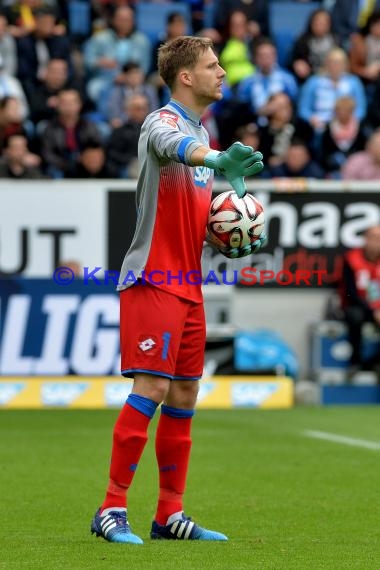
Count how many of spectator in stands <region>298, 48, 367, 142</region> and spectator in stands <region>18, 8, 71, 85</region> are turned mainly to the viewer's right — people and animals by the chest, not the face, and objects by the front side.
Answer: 0

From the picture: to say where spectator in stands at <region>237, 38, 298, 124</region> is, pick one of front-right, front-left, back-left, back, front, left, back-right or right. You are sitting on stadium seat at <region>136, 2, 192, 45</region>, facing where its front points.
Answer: front-left

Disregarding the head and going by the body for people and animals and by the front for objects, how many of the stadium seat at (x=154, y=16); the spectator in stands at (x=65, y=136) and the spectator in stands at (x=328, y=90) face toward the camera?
3

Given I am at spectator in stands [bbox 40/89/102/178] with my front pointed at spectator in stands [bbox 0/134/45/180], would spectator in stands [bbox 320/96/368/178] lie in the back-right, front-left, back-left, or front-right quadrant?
back-left

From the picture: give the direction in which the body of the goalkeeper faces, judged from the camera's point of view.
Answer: to the viewer's right

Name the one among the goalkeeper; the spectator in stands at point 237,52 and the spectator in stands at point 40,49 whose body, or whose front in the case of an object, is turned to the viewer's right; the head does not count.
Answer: the goalkeeper

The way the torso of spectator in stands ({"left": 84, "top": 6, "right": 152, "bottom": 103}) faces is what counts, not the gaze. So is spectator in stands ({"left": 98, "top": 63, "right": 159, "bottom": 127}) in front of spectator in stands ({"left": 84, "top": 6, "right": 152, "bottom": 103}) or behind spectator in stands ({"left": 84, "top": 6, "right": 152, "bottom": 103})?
in front

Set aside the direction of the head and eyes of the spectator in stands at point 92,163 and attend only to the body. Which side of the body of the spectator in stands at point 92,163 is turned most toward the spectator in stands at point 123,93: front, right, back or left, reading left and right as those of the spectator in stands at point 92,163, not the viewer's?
back

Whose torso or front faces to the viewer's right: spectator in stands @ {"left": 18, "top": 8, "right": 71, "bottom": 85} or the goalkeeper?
the goalkeeper

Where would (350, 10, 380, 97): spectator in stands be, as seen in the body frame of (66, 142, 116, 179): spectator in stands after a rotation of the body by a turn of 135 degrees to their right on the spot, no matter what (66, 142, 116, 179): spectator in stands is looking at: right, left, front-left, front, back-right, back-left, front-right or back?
right

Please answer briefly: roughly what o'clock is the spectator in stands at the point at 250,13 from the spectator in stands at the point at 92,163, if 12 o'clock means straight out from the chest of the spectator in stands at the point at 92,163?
the spectator in stands at the point at 250,13 is roughly at 7 o'clock from the spectator in stands at the point at 92,163.

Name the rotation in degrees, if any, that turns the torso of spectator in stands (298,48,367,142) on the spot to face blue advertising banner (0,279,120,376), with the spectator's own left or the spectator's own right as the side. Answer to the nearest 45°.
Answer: approximately 45° to the spectator's own right

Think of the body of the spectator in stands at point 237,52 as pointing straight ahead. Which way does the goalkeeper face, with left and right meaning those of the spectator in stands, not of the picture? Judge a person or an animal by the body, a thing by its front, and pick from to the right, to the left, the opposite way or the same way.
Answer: to the left

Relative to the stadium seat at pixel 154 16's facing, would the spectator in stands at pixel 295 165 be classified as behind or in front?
in front
